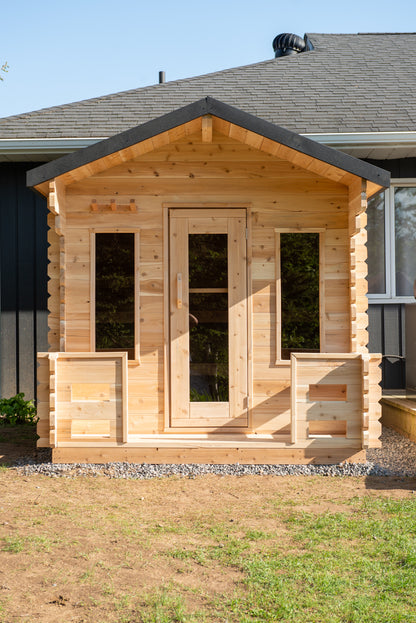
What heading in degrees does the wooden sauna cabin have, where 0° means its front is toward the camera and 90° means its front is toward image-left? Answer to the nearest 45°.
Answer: approximately 0°

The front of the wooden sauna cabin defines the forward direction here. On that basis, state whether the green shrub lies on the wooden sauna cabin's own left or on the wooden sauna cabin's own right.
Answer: on the wooden sauna cabin's own right
